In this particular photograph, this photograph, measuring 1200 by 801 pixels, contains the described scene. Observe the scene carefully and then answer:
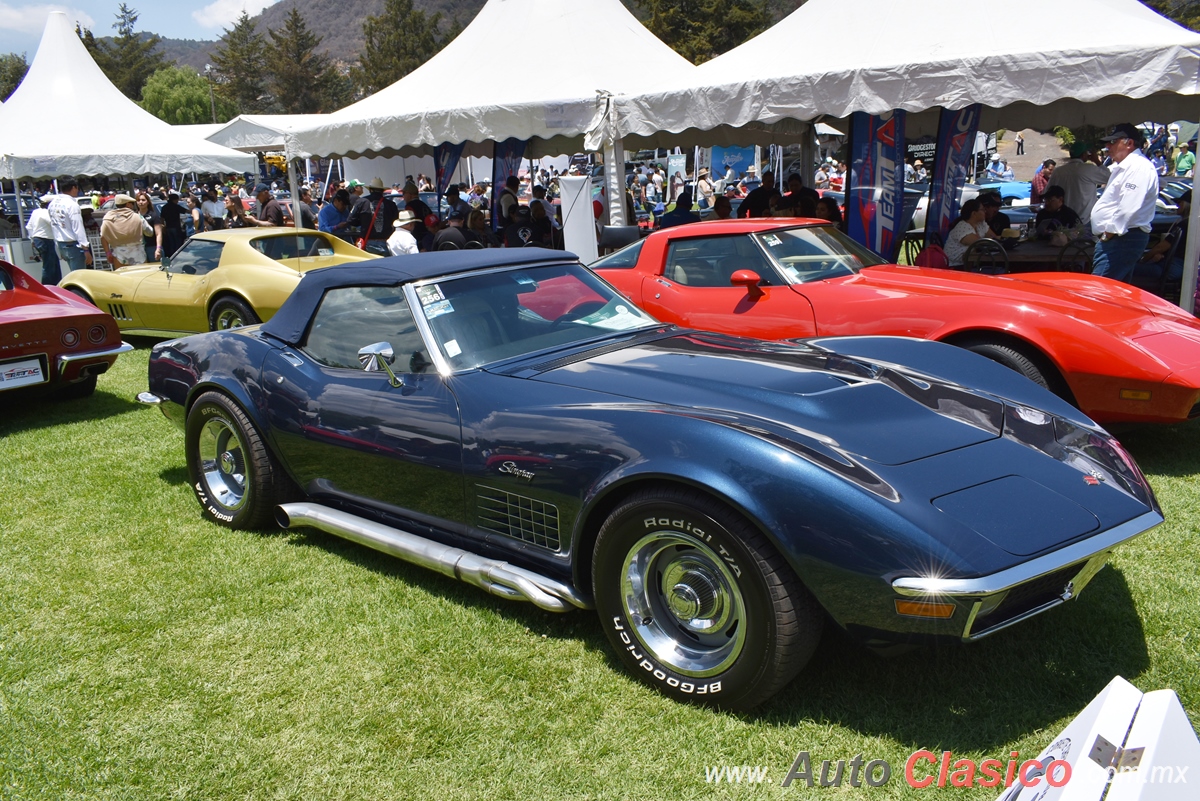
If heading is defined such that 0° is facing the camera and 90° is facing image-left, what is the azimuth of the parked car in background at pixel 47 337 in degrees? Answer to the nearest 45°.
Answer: approximately 135°

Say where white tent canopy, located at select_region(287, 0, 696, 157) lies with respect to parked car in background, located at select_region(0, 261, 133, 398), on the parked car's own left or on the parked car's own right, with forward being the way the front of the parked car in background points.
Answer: on the parked car's own right

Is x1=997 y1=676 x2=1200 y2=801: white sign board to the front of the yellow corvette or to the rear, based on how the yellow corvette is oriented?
to the rear

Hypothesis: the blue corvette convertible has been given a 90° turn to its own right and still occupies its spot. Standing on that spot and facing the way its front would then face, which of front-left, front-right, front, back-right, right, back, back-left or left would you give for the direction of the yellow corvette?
right

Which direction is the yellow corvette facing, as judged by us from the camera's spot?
facing away from the viewer and to the left of the viewer

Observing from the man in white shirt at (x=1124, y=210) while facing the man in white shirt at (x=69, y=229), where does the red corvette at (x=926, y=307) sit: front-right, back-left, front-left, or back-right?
front-left

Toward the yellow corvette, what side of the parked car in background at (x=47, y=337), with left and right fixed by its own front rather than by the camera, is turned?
right

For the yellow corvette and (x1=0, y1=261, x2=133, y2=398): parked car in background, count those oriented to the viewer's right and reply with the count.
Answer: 0

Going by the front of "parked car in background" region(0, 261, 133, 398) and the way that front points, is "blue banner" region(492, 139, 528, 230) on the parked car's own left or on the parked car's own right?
on the parked car's own right

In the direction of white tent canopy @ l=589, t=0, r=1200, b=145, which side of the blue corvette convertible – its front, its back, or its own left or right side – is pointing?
left

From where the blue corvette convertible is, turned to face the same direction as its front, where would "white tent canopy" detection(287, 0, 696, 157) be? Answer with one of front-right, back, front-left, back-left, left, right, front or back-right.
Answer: back-left

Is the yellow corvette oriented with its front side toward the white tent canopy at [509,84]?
no

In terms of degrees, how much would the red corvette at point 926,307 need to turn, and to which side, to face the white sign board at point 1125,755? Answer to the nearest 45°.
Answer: approximately 45° to its right

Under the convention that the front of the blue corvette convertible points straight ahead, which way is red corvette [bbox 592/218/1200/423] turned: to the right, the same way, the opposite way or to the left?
the same way

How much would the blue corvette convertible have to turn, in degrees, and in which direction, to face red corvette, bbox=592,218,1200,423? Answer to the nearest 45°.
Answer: approximately 90° to its left

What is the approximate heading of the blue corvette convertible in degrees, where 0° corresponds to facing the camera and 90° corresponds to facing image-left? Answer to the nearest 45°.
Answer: approximately 315°

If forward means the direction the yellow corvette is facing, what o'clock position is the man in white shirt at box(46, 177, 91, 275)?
The man in white shirt is roughly at 1 o'clock from the yellow corvette.

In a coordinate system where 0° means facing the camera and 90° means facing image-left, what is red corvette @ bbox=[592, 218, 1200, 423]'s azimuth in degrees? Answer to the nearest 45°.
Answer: approximately 315°

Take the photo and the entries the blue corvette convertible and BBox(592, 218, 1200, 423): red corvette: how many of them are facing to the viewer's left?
0

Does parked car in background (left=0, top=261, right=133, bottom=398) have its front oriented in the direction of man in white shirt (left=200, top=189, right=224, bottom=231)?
no
